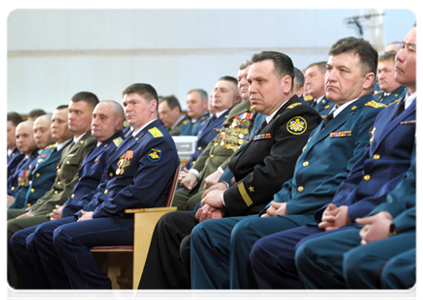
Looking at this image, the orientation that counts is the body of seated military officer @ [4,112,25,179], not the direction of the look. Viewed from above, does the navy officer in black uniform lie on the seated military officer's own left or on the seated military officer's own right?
on the seated military officer's own left

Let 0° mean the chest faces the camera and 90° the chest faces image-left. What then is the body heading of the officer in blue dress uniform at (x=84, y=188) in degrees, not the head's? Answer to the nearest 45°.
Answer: approximately 45°

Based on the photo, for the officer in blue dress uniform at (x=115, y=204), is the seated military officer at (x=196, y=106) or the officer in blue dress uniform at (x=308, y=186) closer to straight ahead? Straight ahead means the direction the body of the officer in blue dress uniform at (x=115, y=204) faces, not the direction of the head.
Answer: the officer in blue dress uniform

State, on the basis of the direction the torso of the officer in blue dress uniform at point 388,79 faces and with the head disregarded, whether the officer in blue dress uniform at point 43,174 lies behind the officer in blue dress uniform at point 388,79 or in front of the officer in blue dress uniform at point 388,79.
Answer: in front

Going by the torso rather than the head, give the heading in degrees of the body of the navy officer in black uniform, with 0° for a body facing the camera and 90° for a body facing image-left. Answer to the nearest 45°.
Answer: approximately 45°

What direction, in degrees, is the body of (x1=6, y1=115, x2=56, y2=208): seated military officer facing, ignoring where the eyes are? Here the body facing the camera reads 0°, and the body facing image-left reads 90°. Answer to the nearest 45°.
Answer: approximately 45°
